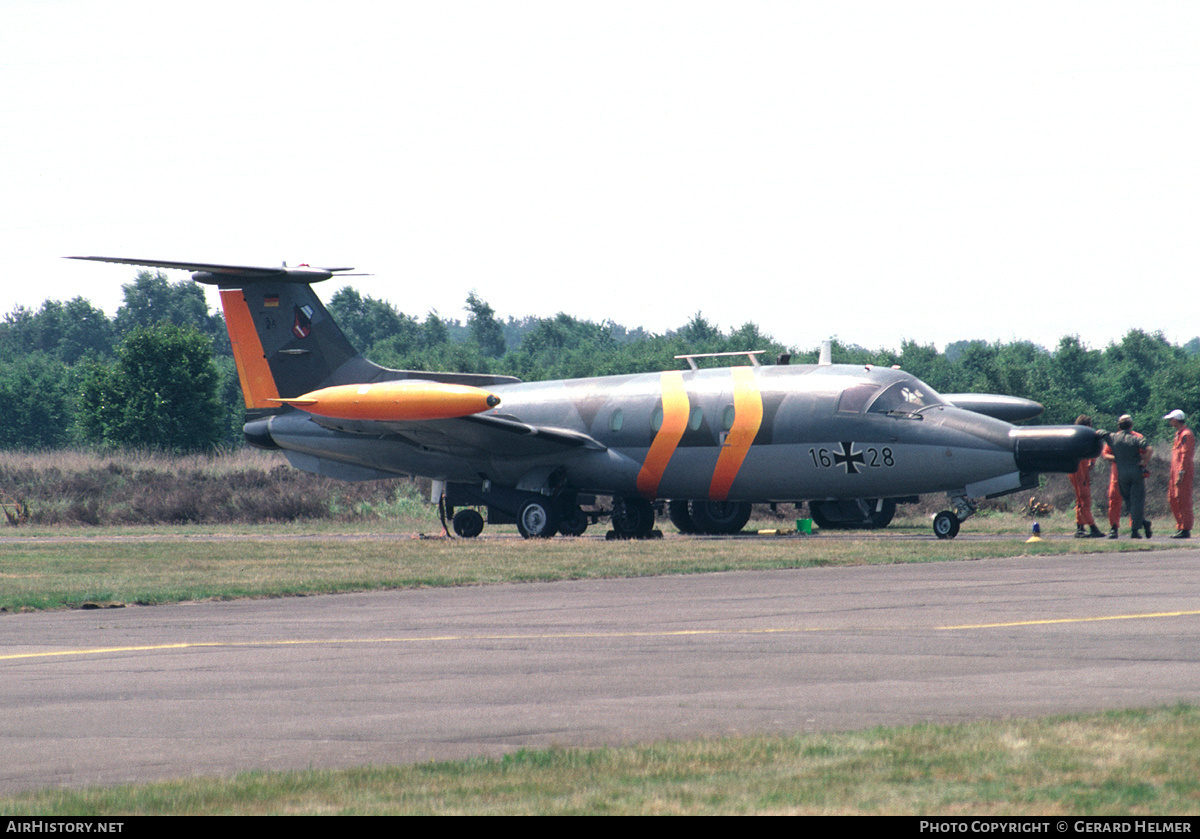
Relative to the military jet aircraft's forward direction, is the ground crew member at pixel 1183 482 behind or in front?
in front

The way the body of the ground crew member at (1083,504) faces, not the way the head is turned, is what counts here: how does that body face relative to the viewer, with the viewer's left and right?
facing to the right of the viewer

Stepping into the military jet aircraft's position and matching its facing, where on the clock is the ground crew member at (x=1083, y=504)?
The ground crew member is roughly at 11 o'clock from the military jet aircraft.

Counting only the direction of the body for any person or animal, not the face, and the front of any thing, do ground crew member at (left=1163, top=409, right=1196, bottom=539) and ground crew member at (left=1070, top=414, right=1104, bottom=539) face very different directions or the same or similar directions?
very different directions

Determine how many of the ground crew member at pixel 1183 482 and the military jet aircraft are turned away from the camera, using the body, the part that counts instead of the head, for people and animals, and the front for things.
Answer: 0

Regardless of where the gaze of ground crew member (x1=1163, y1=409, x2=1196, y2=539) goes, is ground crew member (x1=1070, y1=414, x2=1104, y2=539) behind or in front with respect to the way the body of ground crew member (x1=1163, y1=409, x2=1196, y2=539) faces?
in front

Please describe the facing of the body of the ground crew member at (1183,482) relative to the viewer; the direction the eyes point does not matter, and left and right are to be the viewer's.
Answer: facing to the left of the viewer

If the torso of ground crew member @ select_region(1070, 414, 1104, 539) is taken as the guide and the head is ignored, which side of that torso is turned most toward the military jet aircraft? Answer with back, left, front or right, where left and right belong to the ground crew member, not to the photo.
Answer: back
